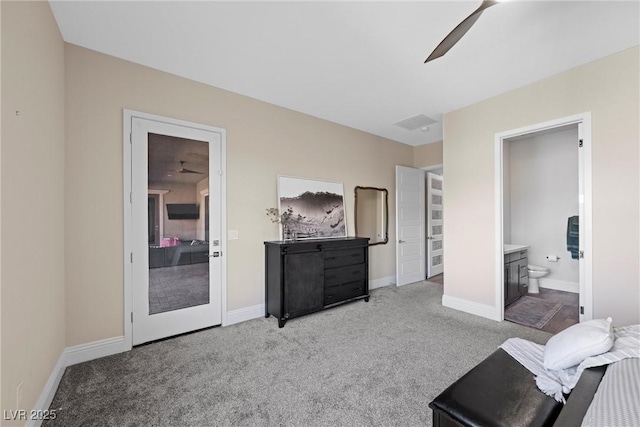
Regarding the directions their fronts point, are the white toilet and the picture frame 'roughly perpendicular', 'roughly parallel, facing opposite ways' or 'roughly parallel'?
roughly parallel

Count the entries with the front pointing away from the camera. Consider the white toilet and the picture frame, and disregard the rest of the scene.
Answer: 0

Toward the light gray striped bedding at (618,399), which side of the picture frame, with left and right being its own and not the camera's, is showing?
front

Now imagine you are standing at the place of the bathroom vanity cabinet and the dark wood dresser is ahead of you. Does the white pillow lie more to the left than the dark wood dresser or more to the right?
left

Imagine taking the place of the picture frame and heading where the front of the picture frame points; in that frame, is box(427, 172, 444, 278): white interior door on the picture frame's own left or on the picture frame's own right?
on the picture frame's own left

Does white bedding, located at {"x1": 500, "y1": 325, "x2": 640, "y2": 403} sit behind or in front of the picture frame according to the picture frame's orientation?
in front

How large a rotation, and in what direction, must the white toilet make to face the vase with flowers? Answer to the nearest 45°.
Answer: approximately 135° to its right

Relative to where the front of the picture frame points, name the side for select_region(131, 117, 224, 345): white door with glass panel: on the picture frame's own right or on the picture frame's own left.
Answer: on the picture frame's own right

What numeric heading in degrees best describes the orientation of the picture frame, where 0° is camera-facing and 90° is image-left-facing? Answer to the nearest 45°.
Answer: approximately 315°

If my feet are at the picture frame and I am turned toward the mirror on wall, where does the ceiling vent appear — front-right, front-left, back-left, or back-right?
front-right
